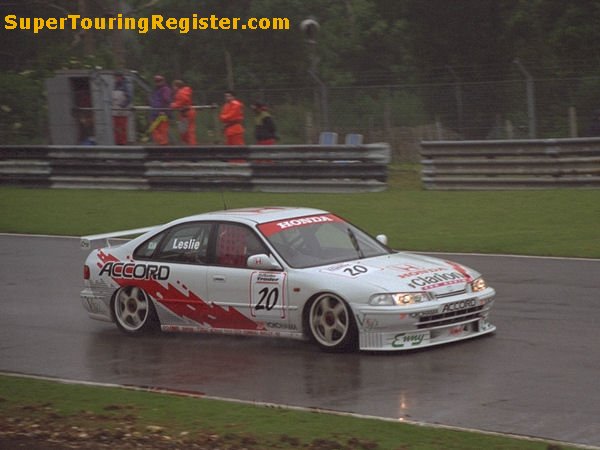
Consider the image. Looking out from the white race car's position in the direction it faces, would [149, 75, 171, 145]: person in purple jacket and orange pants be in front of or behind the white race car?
behind

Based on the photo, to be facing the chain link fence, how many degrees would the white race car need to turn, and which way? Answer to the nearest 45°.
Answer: approximately 135° to its left

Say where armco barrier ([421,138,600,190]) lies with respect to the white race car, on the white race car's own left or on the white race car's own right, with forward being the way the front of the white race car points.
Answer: on the white race car's own left

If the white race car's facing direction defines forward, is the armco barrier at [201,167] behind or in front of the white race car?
behind

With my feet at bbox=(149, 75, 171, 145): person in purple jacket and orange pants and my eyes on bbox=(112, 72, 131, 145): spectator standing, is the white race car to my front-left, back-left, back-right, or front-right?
back-left

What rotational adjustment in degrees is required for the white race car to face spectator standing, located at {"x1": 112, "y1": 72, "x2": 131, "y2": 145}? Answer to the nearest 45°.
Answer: approximately 135° to its left

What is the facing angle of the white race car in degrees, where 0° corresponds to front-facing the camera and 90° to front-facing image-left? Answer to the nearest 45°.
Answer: approximately 315°

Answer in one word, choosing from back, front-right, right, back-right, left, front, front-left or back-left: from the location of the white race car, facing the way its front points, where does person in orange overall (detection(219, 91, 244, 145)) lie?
back-left

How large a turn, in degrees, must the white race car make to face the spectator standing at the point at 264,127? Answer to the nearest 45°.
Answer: approximately 135° to its left

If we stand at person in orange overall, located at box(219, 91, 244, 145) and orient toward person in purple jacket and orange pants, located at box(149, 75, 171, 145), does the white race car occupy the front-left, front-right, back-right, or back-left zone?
back-left
